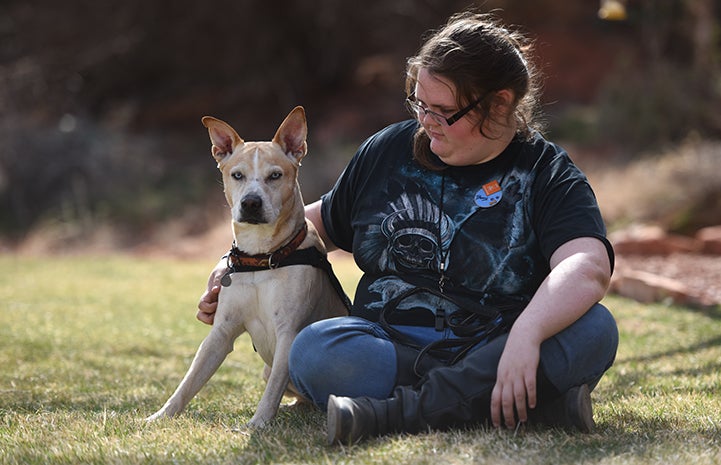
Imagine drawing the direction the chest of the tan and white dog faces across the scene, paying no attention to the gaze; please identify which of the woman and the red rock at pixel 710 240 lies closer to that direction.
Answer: the woman

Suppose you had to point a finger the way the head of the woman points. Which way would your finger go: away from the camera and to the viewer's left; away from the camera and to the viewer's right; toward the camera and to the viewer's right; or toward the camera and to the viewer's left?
toward the camera and to the viewer's left

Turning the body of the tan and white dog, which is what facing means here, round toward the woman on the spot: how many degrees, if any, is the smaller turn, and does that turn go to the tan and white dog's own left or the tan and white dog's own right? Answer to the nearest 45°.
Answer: approximately 90° to the tan and white dog's own left

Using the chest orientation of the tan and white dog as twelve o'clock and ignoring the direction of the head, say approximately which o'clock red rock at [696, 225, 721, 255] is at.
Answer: The red rock is roughly at 6 o'clock from the tan and white dog.

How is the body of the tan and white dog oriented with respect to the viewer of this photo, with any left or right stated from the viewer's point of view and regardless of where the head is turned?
facing the viewer and to the left of the viewer
